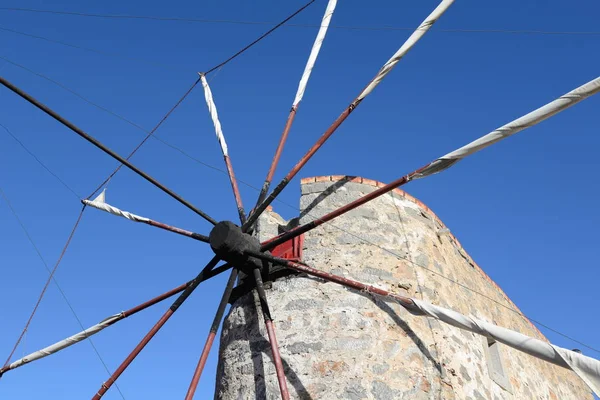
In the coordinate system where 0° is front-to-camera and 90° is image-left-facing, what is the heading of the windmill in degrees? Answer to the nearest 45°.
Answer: approximately 45°
